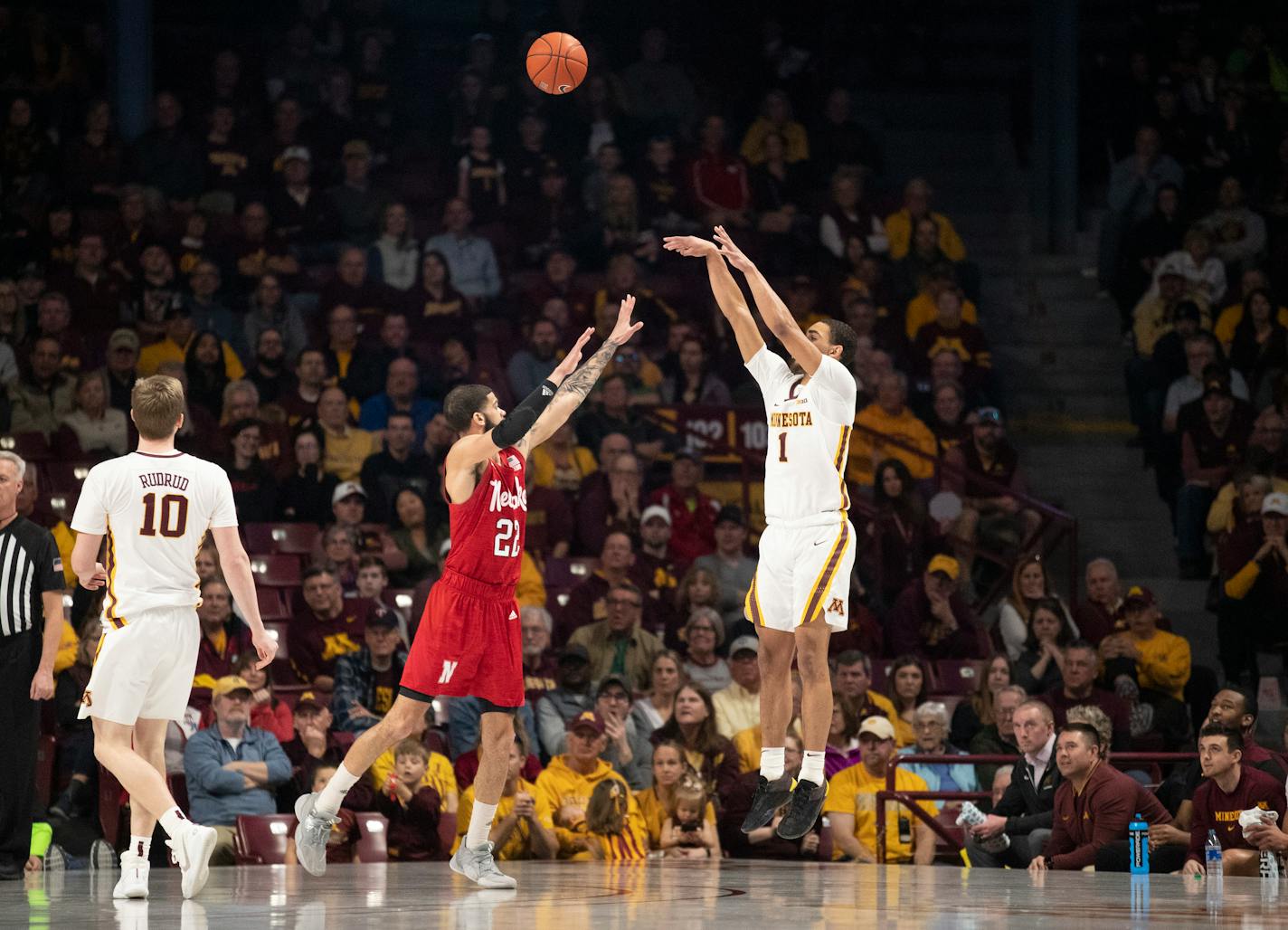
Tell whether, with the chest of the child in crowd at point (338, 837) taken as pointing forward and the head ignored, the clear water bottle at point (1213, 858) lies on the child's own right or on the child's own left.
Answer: on the child's own left

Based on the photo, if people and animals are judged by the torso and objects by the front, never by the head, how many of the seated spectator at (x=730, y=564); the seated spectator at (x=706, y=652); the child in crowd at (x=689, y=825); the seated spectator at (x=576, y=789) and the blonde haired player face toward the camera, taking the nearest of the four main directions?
4

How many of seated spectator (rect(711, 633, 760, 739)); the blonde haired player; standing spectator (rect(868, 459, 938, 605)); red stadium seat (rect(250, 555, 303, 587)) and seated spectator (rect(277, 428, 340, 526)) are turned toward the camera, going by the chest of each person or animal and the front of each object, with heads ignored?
4

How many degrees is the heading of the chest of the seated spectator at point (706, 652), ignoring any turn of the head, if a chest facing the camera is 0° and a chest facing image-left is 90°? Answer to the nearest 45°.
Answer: approximately 0°

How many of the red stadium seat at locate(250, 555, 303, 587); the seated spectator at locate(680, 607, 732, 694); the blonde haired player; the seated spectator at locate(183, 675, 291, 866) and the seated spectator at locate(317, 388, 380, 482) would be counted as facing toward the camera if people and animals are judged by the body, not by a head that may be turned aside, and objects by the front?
4

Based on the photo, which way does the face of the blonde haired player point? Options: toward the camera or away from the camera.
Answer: away from the camera

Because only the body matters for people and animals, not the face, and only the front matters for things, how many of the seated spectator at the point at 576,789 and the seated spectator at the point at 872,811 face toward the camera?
2

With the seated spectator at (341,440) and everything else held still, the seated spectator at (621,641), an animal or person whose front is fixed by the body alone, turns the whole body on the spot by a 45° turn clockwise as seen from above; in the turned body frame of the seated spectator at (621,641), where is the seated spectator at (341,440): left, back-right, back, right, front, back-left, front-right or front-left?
right

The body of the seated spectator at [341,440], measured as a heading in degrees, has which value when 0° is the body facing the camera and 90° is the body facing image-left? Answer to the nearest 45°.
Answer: approximately 0°

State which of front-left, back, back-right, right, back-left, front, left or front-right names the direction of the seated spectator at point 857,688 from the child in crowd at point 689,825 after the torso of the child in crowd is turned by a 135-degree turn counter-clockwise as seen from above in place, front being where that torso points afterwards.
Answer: front

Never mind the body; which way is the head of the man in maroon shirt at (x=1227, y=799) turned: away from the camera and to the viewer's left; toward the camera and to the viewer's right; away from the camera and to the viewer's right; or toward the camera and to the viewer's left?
toward the camera and to the viewer's left

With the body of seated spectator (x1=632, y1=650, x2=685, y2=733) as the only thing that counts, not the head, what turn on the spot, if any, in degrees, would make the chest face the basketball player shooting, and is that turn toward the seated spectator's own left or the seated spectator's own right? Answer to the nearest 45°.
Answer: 0° — they already face them
